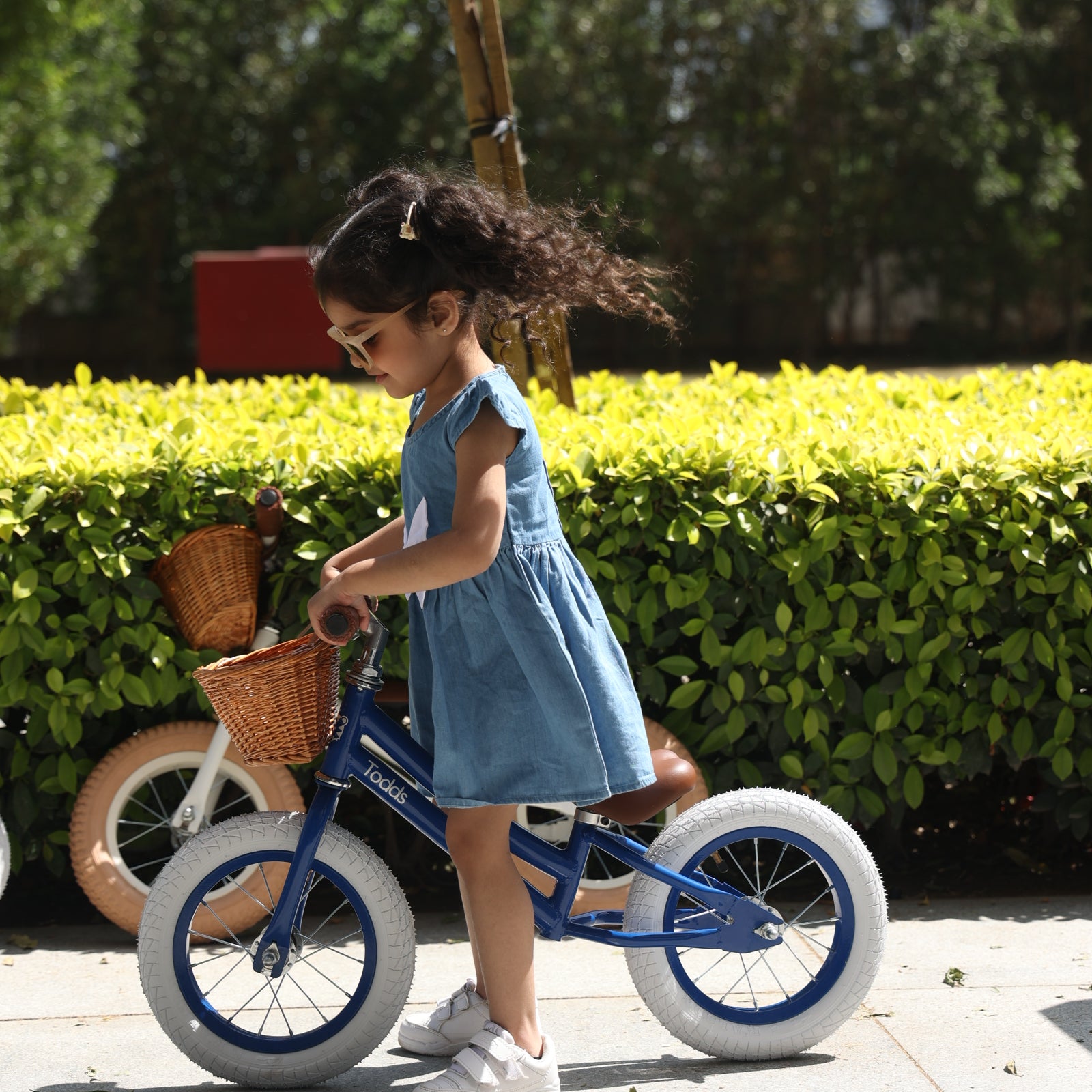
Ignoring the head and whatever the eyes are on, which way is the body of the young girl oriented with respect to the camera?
to the viewer's left

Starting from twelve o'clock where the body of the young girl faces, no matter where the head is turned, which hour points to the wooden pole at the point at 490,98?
The wooden pole is roughly at 3 o'clock from the young girl.

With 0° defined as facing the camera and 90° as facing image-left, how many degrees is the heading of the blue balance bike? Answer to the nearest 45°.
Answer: approximately 90°

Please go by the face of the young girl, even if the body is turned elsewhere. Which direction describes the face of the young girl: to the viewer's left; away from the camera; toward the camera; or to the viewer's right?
to the viewer's left

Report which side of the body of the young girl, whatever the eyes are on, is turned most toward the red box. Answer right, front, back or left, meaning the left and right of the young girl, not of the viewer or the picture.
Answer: right

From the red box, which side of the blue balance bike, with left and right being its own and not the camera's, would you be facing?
right
